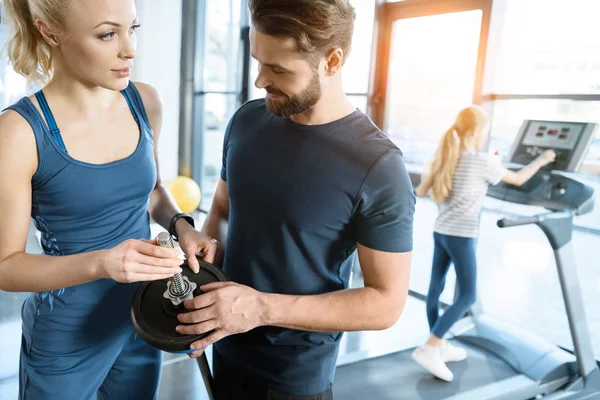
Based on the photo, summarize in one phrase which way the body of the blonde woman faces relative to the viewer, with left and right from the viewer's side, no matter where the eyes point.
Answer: facing the viewer and to the right of the viewer

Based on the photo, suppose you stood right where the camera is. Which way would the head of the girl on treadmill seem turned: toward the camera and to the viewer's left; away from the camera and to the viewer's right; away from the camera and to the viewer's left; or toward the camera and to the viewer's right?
away from the camera and to the viewer's right

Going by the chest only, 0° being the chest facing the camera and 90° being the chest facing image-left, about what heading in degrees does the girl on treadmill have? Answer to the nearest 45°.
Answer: approximately 225°

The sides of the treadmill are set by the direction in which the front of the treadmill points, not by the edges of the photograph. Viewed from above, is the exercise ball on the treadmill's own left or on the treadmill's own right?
on the treadmill's own left

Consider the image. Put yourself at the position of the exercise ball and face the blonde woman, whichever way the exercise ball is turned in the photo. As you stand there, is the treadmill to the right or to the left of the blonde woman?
left

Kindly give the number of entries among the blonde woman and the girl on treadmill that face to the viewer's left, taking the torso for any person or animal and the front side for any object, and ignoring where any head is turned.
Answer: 0

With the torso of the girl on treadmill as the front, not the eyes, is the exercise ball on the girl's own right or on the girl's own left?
on the girl's own left

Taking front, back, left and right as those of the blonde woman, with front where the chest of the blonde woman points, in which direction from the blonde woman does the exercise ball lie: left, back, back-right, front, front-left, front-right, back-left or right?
back-left
